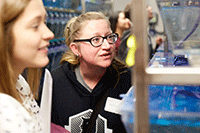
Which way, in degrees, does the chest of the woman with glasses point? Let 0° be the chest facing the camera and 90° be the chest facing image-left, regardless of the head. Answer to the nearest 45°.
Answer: approximately 315°

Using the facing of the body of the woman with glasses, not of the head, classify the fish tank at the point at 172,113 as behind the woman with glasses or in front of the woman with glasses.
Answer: in front

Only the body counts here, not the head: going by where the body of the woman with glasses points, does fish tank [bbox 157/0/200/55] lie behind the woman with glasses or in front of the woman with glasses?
in front

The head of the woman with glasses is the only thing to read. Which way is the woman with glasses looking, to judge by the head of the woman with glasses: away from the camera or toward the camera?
toward the camera
